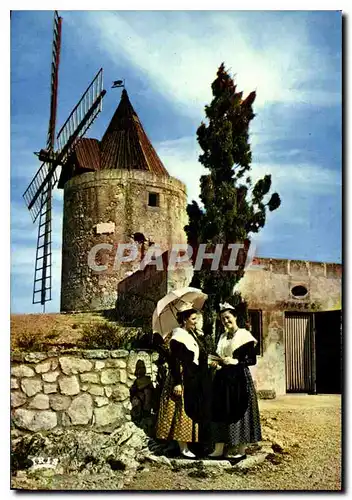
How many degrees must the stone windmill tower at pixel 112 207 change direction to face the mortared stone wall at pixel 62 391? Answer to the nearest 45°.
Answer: approximately 90° to its left

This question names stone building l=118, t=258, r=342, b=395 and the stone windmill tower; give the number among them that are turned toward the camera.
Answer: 1

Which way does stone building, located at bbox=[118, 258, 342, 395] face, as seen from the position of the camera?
facing the viewer

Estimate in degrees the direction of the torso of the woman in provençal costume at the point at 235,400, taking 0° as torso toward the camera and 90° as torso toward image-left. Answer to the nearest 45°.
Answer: approximately 45°

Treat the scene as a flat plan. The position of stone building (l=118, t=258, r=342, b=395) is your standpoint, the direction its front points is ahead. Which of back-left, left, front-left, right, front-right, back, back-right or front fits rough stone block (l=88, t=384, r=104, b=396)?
front-right

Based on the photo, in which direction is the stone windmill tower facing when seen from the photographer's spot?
facing to the left of the viewer

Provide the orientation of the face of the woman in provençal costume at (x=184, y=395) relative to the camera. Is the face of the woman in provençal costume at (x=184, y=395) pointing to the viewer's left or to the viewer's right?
to the viewer's right

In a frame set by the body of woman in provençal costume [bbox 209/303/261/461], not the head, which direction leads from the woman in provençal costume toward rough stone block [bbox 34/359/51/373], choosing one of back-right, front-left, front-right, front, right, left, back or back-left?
front-right
